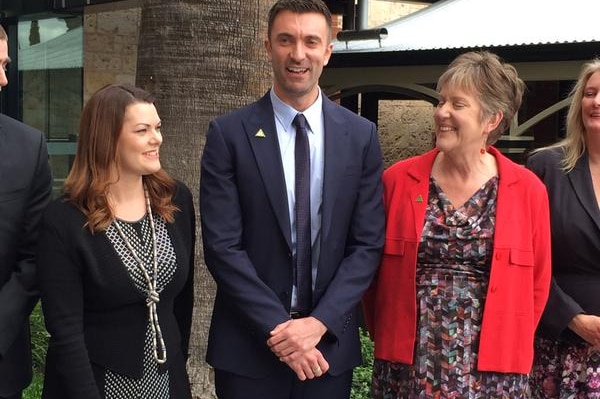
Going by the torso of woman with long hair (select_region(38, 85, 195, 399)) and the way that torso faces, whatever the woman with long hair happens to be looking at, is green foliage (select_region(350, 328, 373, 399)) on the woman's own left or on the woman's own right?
on the woman's own left

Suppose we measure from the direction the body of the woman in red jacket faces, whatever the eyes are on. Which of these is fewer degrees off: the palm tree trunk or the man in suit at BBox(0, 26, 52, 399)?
the man in suit

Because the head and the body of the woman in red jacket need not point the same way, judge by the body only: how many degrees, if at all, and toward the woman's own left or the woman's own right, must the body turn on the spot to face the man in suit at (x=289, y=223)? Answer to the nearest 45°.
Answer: approximately 90° to the woman's own right

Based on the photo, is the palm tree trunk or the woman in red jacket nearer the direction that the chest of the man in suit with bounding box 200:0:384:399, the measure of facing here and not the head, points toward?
the woman in red jacket

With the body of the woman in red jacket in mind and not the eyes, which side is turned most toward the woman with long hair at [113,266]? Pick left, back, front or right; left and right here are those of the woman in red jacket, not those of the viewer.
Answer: right

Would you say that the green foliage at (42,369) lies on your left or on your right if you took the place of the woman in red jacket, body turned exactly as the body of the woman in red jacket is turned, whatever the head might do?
on your right

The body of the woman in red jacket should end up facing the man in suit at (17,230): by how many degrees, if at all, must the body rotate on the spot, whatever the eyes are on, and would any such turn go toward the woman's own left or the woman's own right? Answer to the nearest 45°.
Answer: approximately 90° to the woman's own right

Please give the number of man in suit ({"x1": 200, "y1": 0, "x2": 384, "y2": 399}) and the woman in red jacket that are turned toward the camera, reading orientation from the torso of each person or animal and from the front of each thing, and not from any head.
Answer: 2
